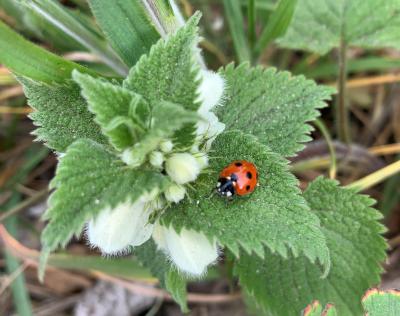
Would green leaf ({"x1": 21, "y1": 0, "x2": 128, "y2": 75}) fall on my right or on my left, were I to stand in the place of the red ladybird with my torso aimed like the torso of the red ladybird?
on my right

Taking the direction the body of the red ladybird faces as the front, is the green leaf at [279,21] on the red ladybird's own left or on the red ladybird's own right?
on the red ladybird's own right

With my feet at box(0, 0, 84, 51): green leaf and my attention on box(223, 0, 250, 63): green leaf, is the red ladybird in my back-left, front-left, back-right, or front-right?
front-right

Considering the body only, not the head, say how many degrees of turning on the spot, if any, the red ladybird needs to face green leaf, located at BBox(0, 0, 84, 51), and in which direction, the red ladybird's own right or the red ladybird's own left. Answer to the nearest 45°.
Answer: approximately 90° to the red ladybird's own right

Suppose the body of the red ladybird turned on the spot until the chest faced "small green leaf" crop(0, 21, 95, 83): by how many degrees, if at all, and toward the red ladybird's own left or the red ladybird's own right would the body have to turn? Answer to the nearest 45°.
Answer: approximately 45° to the red ladybird's own right

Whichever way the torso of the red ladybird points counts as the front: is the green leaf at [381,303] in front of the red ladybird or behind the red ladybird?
behind

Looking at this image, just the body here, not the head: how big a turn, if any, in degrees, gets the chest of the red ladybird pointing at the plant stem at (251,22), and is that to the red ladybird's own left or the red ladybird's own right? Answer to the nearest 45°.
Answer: approximately 135° to the red ladybird's own right

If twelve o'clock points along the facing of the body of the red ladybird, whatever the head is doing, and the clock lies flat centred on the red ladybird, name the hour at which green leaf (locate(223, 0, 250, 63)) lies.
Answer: The green leaf is roughly at 4 o'clock from the red ladybird.
